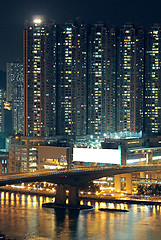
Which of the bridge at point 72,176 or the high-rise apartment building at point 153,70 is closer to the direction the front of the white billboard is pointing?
the bridge

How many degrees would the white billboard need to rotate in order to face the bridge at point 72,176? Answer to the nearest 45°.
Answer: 0° — it already faces it

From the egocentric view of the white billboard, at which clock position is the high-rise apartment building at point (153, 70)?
The high-rise apartment building is roughly at 7 o'clock from the white billboard.

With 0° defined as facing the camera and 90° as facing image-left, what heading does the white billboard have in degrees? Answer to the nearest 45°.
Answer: approximately 0°
